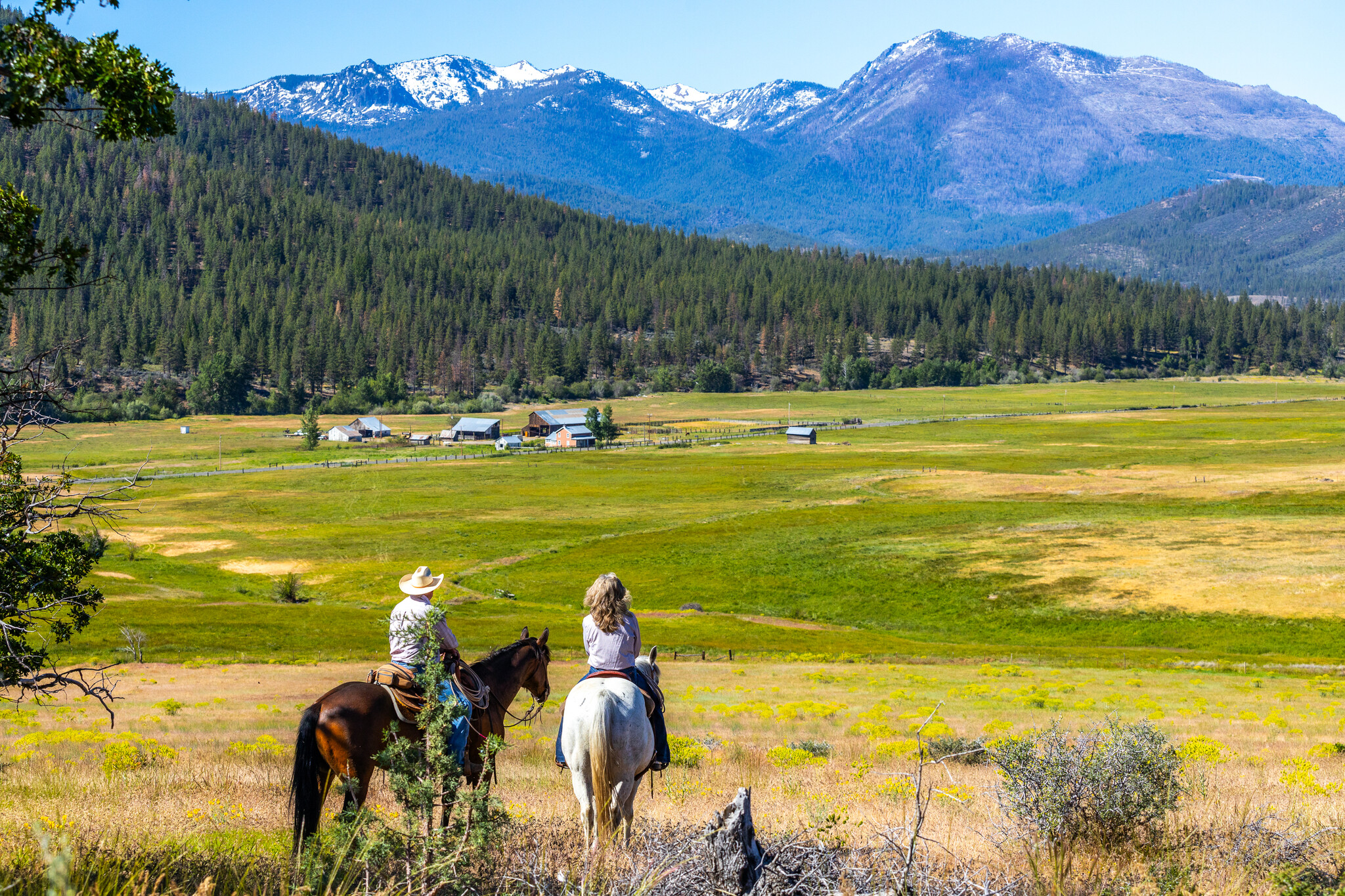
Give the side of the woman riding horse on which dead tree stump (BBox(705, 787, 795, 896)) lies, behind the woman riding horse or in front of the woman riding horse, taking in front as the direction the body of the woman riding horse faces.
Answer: behind

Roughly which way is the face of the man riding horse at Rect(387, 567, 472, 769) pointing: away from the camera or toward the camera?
away from the camera

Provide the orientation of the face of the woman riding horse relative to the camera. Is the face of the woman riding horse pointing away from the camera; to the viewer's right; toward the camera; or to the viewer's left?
away from the camera

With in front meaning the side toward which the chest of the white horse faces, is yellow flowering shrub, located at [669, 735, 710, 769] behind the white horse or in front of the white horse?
in front

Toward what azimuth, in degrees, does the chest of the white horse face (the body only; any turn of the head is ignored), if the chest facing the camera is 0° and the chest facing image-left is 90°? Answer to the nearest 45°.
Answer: approximately 180°

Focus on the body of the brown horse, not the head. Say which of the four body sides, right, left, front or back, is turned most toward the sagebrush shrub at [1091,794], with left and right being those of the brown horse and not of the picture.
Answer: front

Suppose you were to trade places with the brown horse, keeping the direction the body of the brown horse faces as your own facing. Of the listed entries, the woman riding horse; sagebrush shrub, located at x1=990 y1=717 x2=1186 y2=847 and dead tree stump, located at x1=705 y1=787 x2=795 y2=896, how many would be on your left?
0

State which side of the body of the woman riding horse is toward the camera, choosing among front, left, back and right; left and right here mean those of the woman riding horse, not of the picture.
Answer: back

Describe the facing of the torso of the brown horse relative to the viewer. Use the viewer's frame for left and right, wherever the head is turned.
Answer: facing away from the viewer and to the right of the viewer

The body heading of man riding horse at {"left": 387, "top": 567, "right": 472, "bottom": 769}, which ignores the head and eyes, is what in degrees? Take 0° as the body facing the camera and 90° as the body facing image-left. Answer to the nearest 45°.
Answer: approximately 225°

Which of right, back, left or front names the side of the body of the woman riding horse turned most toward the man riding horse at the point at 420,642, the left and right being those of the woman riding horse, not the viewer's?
left
